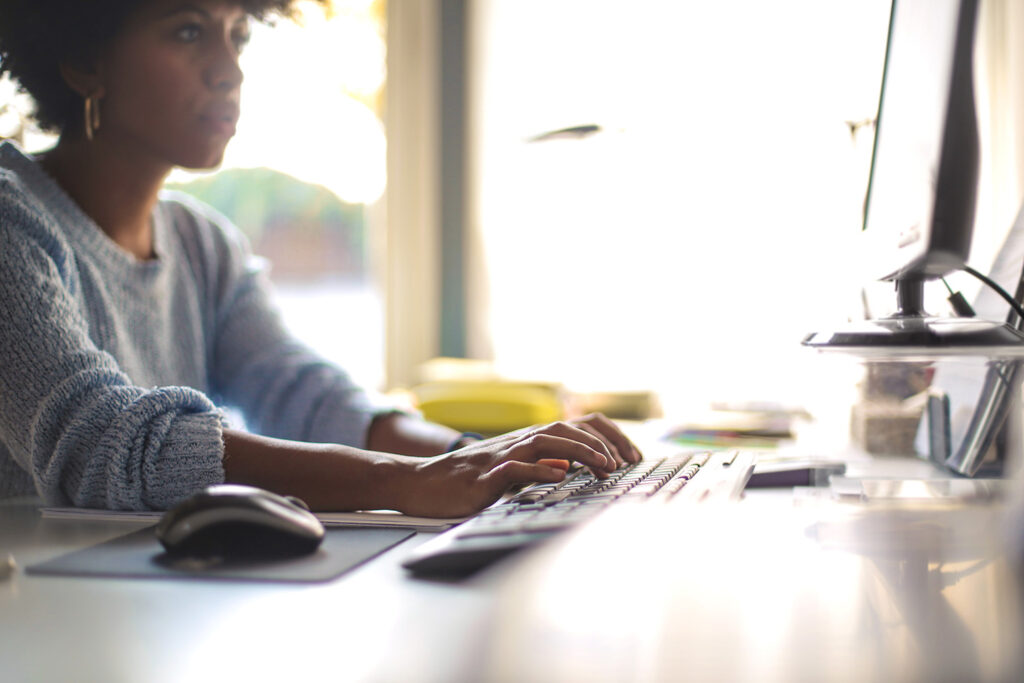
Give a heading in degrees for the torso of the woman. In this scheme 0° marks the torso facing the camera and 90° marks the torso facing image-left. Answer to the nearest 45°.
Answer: approximately 315°

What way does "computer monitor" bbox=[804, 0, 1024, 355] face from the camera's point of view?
to the viewer's left

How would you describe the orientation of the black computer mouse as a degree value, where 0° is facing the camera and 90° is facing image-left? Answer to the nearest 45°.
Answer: approximately 270°

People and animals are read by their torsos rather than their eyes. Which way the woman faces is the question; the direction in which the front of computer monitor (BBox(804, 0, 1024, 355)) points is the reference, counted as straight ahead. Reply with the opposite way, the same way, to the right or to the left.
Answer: the opposite way

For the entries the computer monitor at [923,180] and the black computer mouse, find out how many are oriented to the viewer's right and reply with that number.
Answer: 1
